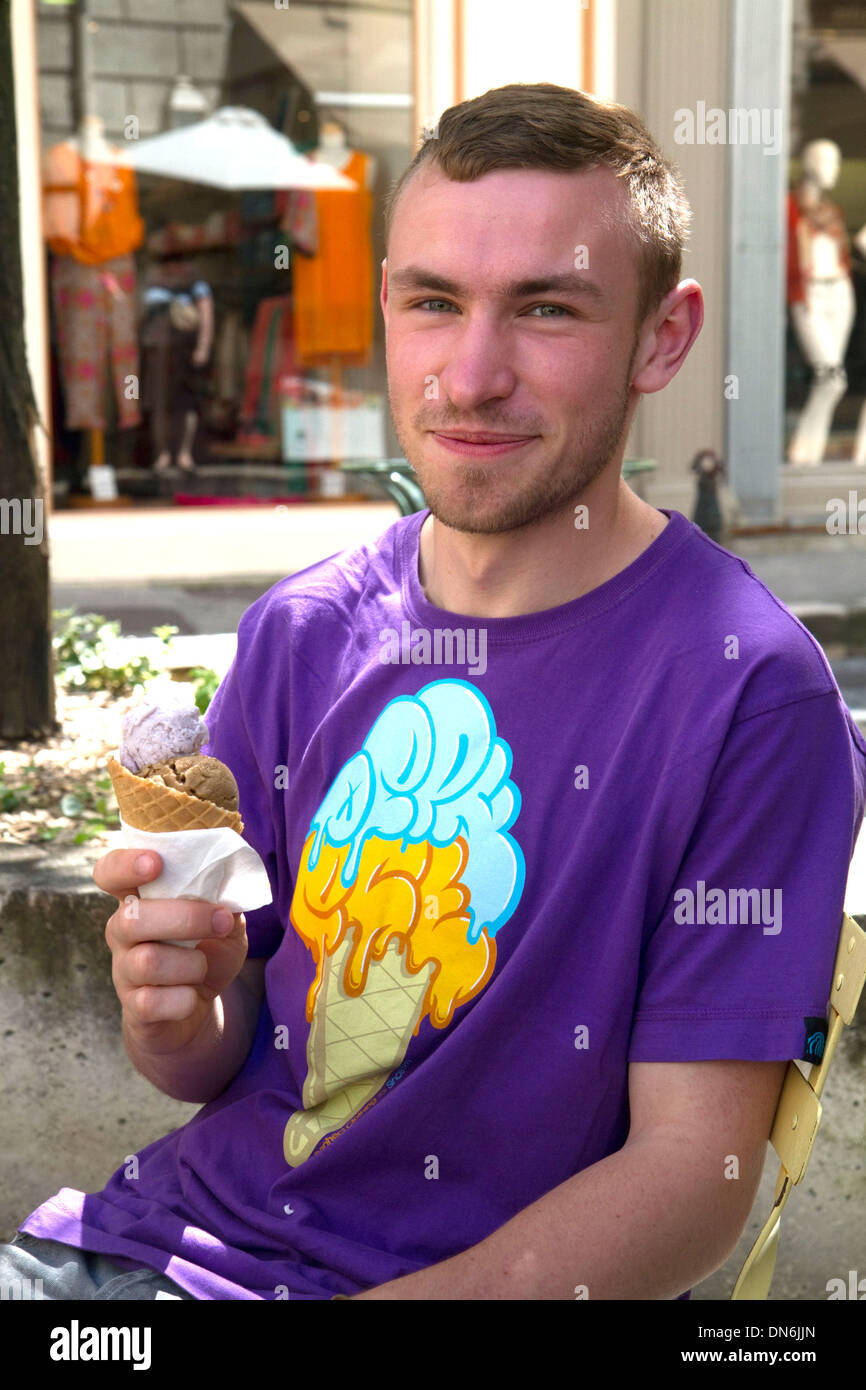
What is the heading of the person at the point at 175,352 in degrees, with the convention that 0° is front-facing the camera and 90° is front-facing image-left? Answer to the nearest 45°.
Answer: approximately 0°

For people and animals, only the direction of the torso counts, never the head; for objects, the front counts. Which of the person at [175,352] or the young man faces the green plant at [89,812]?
the person

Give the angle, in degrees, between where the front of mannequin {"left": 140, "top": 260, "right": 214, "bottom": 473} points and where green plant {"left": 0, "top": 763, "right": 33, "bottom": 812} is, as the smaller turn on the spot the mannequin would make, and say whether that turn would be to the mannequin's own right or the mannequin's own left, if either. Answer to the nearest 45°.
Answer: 0° — it already faces it

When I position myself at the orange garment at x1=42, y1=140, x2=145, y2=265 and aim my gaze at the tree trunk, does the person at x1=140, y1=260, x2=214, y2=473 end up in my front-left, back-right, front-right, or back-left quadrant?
back-left

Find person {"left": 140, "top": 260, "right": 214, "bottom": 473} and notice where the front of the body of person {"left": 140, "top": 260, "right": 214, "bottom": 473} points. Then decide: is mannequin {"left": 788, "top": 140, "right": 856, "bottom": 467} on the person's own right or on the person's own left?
on the person's own left

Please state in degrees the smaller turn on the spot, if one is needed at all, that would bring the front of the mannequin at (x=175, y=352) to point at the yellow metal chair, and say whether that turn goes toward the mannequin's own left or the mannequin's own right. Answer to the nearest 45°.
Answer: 0° — it already faces it

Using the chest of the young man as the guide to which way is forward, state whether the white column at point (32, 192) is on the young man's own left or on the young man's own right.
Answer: on the young man's own right

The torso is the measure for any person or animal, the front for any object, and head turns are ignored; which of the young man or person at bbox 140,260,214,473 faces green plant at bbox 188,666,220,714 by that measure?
the person

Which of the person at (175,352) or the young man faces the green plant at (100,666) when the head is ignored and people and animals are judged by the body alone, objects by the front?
the person

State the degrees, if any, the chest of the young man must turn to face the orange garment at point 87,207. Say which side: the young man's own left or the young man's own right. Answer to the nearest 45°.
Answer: approximately 135° to the young man's own right

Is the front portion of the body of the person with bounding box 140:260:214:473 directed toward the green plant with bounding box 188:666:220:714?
yes
